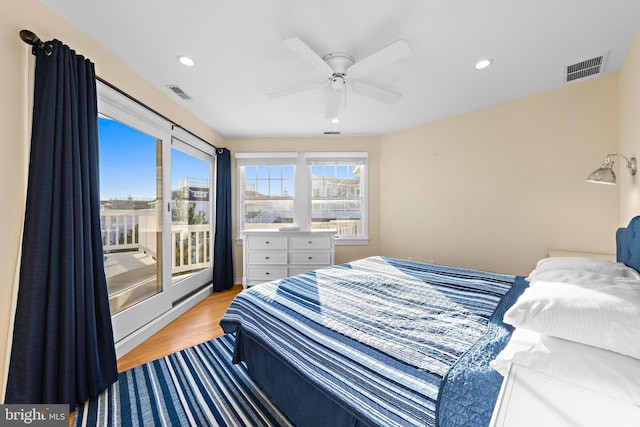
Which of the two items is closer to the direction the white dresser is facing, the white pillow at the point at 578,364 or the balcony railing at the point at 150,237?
the white pillow

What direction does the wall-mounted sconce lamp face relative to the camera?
to the viewer's left

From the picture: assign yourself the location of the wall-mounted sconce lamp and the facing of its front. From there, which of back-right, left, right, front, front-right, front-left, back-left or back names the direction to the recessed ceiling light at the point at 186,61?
front-left

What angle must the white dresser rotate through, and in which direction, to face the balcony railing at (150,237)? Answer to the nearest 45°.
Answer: approximately 45° to its right

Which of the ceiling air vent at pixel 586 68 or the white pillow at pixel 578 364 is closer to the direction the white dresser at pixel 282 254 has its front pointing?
the white pillow

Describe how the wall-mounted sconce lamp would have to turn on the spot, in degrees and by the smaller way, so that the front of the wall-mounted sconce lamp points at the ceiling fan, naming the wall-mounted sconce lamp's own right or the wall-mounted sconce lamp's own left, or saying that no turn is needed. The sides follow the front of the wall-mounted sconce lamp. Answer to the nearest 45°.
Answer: approximately 45° to the wall-mounted sconce lamp's own left

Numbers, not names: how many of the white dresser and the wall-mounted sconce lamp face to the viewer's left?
1

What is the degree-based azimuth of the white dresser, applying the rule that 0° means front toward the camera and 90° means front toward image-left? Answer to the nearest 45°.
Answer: approximately 0°

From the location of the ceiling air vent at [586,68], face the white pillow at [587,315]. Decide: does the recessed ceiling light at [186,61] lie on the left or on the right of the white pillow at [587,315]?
right

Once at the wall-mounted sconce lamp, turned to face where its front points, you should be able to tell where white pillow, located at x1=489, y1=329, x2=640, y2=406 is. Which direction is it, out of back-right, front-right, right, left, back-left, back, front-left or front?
left
